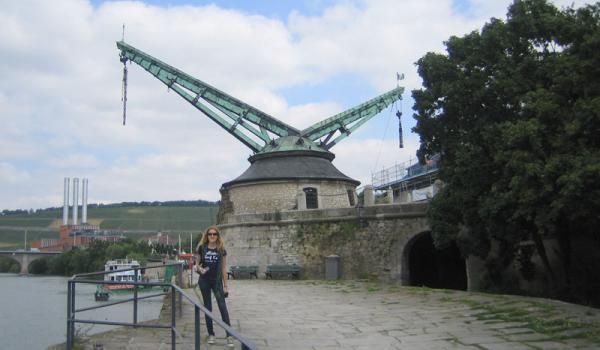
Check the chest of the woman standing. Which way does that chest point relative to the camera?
toward the camera

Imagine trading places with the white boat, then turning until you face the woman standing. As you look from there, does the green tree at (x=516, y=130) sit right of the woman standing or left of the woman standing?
left

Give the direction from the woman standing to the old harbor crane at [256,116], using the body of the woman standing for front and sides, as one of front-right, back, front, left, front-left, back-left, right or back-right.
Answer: back

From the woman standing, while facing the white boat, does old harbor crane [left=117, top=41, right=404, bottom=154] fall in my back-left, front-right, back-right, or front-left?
front-right

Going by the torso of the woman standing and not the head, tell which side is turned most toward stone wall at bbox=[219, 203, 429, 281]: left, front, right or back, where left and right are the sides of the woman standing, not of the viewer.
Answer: back

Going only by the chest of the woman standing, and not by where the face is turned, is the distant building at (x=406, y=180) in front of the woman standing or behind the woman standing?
behind

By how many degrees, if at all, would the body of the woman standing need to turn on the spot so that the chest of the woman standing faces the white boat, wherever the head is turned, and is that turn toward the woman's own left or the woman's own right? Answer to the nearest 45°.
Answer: approximately 180°

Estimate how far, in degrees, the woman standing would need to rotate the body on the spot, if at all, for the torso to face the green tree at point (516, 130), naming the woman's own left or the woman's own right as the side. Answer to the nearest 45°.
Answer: approximately 135° to the woman's own left
